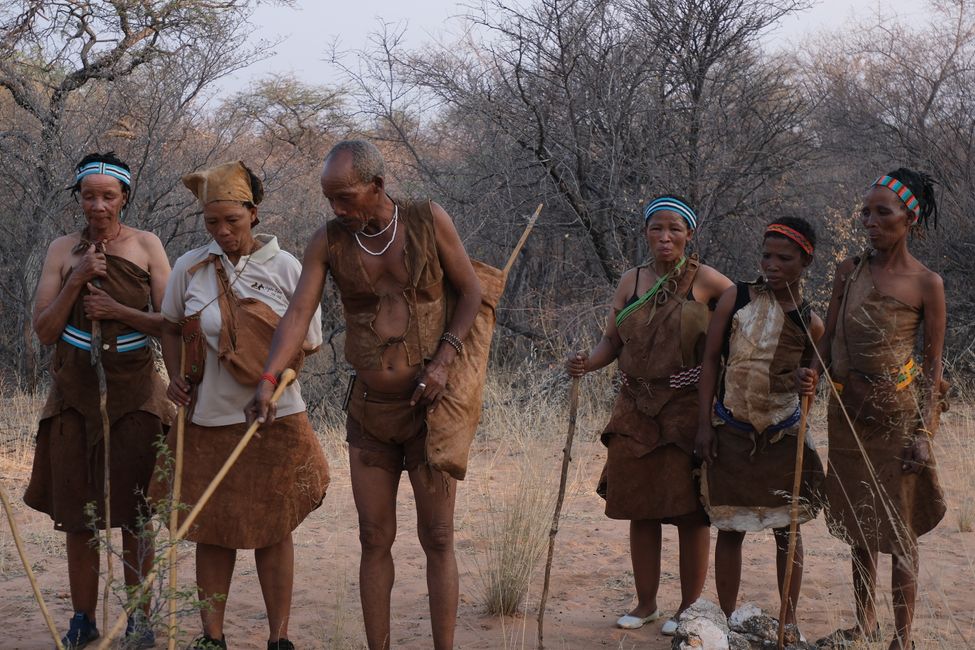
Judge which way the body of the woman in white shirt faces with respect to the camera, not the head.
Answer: toward the camera

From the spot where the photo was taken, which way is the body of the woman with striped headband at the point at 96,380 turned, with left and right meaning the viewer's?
facing the viewer

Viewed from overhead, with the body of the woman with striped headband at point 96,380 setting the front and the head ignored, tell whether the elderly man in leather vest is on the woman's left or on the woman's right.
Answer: on the woman's left

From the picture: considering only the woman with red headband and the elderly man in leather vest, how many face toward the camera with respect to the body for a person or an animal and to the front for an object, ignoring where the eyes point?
2

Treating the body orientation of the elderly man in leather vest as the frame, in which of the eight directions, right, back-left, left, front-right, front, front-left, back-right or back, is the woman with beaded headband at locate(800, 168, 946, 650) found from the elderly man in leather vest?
left

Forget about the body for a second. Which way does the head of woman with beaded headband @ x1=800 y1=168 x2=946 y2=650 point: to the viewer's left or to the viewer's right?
to the viewer's left

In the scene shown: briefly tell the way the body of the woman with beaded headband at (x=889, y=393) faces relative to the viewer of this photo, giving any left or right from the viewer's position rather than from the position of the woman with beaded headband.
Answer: facing the viewer and to the left of the viewer

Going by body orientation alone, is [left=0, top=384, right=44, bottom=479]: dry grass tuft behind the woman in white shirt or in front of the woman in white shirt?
behind

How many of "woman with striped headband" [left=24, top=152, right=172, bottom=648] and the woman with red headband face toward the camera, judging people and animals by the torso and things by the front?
2

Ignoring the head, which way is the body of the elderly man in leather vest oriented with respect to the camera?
toward the camera

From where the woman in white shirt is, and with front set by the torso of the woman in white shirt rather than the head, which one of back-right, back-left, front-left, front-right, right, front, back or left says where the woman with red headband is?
left

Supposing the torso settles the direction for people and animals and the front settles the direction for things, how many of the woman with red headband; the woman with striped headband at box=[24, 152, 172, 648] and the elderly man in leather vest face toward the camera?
3
